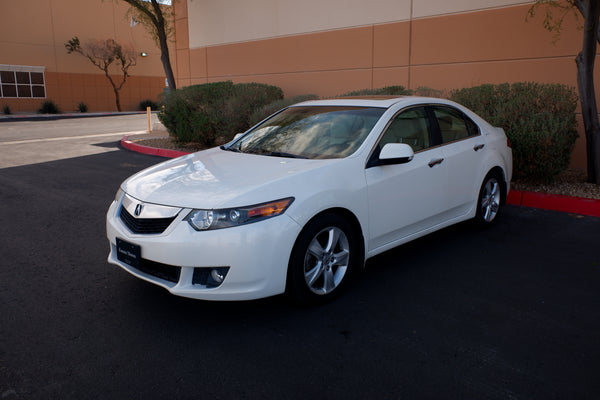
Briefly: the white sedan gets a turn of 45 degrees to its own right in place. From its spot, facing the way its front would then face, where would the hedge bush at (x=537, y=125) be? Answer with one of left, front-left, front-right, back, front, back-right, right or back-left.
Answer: back-right

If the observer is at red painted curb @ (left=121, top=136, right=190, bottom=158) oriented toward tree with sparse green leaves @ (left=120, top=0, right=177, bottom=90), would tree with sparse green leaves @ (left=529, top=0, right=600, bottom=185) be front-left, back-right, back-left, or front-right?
back-right

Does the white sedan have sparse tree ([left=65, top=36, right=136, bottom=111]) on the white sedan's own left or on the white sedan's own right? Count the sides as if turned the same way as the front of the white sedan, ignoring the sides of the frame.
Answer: on the white sedan's own right

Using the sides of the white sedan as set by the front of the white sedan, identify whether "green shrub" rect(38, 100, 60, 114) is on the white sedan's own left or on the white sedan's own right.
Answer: on the white sedan's own right

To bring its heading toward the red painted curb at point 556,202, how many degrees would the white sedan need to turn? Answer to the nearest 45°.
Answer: approximately 180°

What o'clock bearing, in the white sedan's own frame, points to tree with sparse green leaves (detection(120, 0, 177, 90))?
The tree with sparse green leaves is roughly at 4 o'clock from the white sedan.

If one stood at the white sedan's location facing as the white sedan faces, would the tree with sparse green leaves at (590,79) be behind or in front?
behind

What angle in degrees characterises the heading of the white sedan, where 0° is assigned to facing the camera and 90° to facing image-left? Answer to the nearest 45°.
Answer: approximately 45°
